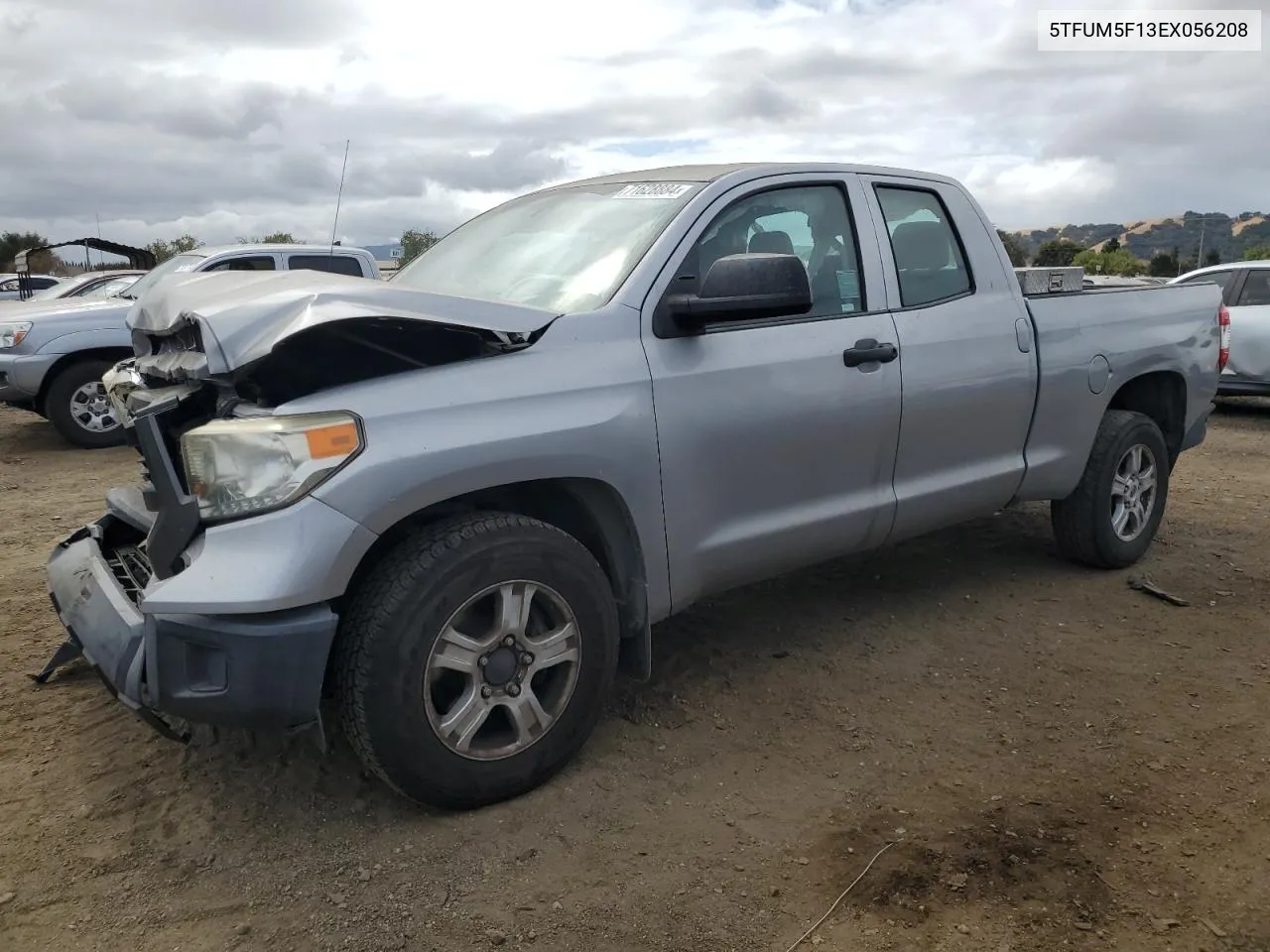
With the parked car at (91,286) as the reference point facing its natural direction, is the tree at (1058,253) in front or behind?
behind

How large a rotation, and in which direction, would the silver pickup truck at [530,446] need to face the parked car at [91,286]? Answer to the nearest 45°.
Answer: approximately 90° to its right

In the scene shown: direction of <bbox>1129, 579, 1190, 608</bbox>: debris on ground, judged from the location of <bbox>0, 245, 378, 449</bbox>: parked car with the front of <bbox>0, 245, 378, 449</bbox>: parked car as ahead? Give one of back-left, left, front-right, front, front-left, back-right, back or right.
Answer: left

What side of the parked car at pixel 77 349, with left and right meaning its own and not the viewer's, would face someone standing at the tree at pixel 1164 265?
back

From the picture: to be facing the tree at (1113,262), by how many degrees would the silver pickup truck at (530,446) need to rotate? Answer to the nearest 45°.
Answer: approximately 180°

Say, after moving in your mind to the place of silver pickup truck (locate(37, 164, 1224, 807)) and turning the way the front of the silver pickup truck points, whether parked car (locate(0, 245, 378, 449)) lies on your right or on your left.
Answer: on your right

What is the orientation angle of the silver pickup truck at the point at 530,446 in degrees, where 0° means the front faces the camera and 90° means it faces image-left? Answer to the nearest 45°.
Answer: approximately 45°

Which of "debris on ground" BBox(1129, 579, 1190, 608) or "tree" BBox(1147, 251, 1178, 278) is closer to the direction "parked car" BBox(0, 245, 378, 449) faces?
the debris on ground

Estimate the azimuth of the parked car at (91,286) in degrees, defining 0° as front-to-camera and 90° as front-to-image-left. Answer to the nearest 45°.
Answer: approximately 45°

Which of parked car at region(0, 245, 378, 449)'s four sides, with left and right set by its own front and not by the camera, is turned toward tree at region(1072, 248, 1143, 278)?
back

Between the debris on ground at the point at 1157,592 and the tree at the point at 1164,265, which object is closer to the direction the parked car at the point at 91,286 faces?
the debris on ground

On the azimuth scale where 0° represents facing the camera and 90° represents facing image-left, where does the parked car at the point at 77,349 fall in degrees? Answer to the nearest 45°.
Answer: approximately 45°
